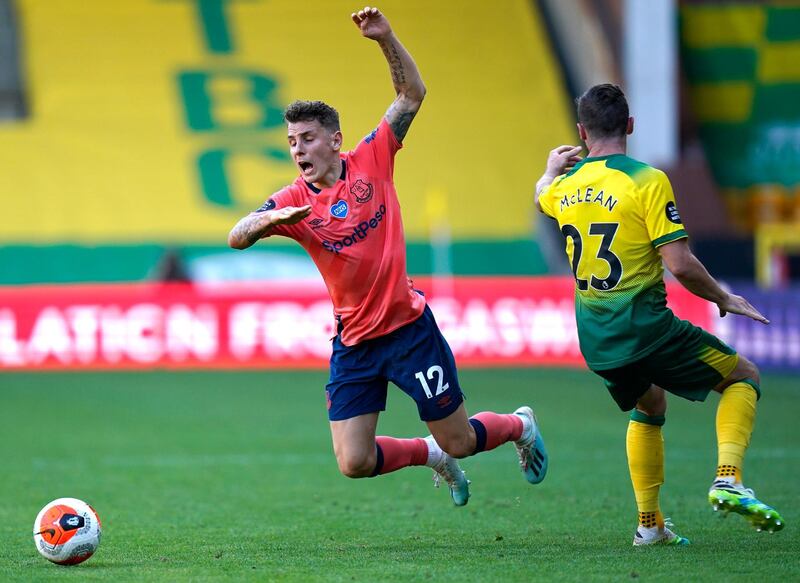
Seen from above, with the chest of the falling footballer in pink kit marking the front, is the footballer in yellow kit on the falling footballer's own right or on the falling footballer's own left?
on the falling footballer's own left

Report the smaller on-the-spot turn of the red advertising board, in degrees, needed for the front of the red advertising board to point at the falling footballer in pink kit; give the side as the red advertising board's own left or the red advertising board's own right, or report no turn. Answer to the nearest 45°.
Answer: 0° — it already faces them

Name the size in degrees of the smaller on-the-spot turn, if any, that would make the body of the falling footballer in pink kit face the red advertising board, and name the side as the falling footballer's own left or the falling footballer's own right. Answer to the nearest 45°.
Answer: approximately 135° to the falling footballer's own right

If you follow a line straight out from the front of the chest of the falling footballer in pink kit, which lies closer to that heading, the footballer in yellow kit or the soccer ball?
the soccer ball

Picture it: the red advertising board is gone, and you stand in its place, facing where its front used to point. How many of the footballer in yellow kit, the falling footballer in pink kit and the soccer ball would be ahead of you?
3

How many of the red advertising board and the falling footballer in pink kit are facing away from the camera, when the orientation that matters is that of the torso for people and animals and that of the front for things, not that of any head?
0

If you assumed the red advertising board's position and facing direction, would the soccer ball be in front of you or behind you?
in front

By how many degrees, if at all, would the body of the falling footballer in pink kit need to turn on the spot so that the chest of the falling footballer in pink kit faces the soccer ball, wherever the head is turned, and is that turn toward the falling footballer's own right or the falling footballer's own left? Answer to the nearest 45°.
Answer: approximately 45° to the falling footballer's own right

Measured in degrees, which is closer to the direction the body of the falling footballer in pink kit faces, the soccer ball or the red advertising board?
the soccer ball
